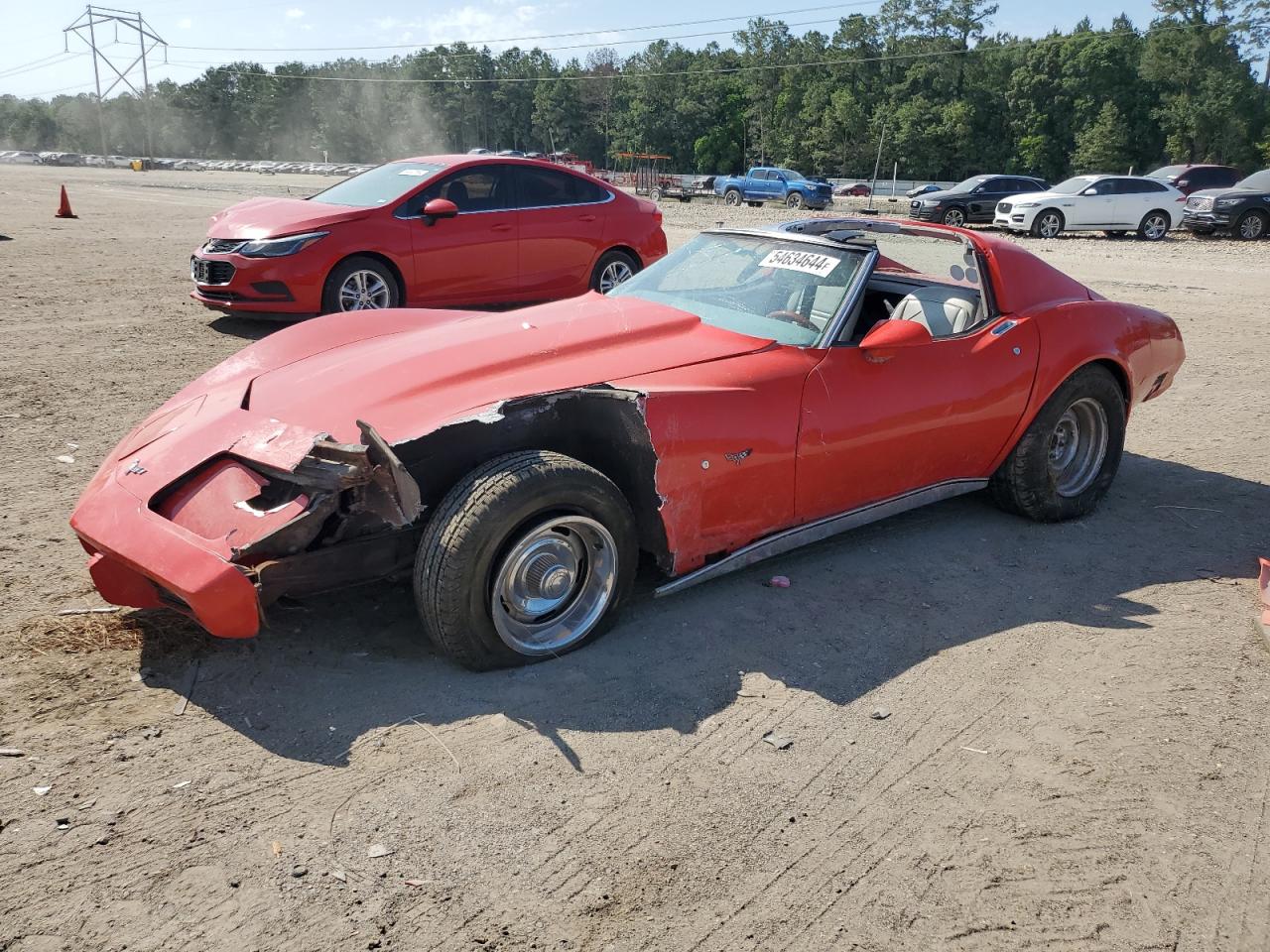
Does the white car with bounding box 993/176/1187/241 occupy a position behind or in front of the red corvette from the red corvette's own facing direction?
behind

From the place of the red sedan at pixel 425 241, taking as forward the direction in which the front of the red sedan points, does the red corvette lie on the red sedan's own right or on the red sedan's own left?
on the red sedan's own left

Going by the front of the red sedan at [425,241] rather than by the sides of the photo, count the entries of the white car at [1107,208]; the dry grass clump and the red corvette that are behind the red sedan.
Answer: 1

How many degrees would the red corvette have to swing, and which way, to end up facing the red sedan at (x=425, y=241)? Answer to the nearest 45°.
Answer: approximately 135° to its right

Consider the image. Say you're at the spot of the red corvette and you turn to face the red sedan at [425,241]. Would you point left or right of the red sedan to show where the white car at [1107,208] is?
right

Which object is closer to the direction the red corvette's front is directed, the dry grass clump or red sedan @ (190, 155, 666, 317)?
the dry grass clump

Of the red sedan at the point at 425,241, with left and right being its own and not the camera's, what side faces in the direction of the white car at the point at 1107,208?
back

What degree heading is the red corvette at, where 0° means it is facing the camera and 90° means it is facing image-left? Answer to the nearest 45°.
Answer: approximately 45°

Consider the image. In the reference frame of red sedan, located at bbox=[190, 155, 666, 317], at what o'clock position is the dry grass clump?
The dry grass clump is roughly at 11 o'clock from the red sedan.

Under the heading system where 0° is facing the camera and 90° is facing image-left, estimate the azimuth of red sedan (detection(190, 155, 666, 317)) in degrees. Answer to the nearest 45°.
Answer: approximately 45°

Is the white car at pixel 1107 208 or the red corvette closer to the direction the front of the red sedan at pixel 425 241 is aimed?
the red corvette
